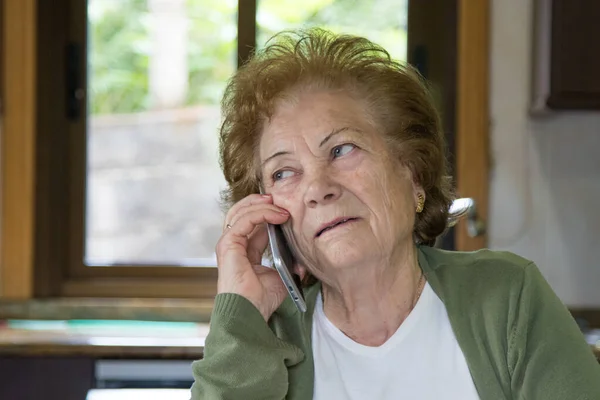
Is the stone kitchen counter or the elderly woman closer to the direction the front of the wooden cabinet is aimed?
the elderly woman

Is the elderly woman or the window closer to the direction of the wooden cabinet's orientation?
the elderly woman

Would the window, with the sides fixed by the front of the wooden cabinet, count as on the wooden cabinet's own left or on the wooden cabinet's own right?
on the wooden cabinet's own right

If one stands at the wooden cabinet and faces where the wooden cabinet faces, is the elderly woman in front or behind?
in front
